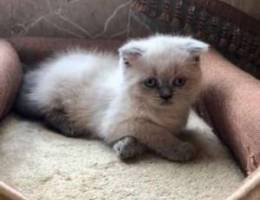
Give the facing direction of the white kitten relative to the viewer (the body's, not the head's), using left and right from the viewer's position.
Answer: facing the viewer and to the right of the viewer
